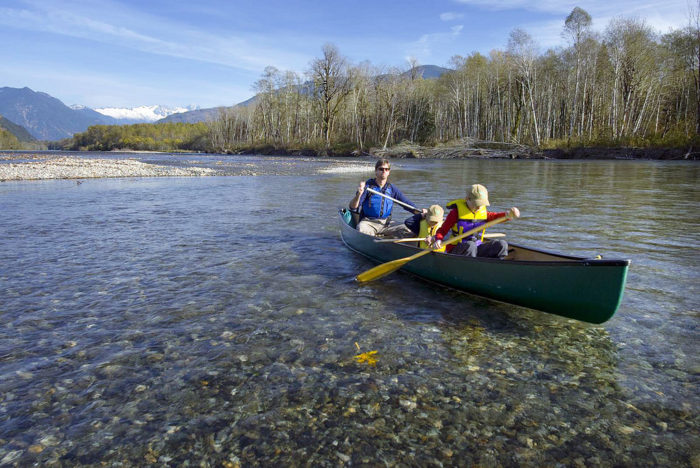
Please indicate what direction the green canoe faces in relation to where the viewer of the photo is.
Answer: facing the viewer and to the right of the viewer

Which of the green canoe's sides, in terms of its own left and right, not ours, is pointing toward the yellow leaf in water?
right
